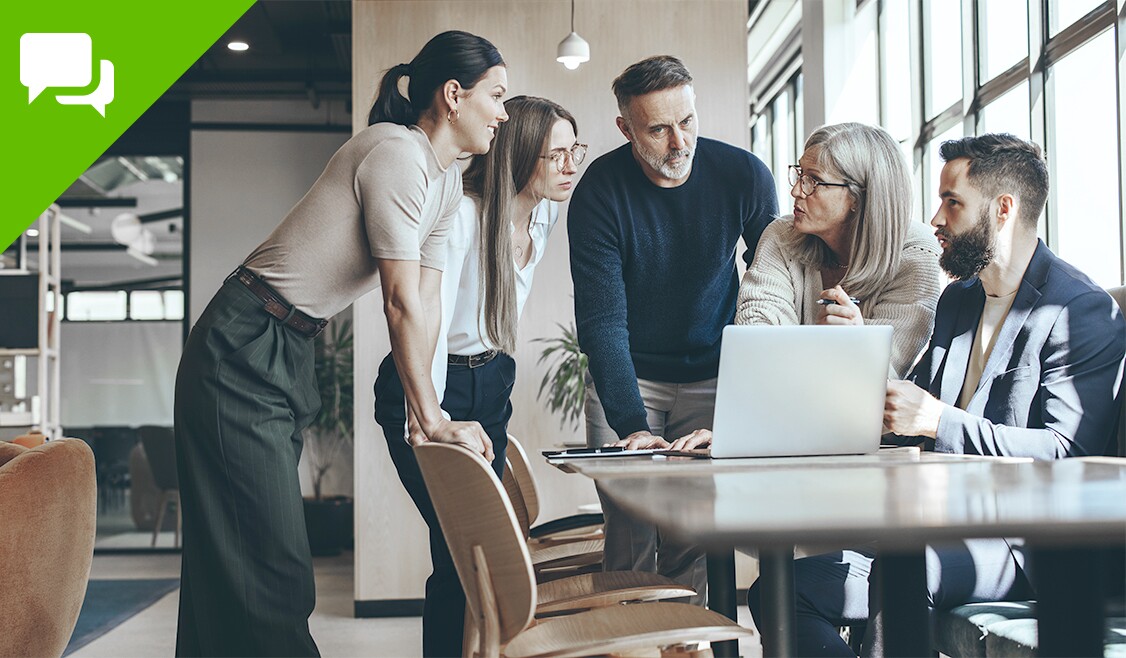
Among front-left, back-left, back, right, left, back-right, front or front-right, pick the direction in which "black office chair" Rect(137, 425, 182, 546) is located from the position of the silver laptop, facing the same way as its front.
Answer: front-left

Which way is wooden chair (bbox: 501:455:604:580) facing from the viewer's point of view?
to the viewer's right

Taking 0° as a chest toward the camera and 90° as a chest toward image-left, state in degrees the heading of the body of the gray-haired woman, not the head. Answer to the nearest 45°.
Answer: approximately 45°

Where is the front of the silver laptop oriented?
away from the camera

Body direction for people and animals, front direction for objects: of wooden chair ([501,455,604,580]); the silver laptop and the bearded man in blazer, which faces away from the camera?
the silver laptop

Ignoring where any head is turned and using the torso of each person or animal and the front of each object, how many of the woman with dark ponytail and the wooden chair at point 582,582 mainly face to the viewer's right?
2

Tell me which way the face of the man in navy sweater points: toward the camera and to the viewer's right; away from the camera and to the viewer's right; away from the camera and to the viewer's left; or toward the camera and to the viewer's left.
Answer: toward the camera and to the viewer's right

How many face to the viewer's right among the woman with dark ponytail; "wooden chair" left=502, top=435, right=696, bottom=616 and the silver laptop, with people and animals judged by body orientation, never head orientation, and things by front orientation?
2

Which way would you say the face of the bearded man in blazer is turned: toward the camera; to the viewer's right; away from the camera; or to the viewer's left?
to the viewer's left

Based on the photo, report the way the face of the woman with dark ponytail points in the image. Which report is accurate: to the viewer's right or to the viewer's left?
to the viewer's right

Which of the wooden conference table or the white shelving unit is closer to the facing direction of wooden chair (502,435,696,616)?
the wooden conference table

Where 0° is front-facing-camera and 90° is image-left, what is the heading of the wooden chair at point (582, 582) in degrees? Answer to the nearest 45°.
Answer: approximately 270°
